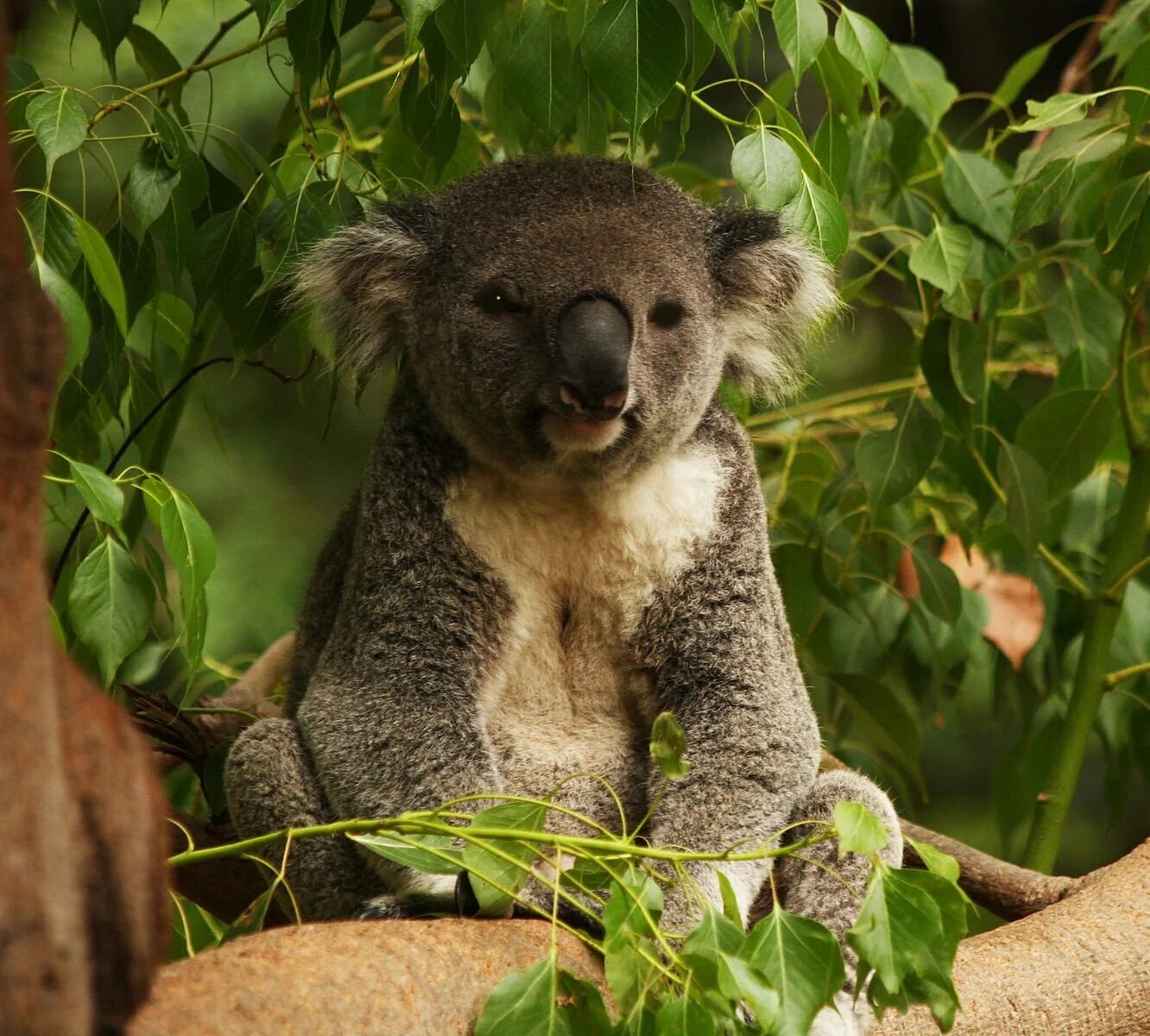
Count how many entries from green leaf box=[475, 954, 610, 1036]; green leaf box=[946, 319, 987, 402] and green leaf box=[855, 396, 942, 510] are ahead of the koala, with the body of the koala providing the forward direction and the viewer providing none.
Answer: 1

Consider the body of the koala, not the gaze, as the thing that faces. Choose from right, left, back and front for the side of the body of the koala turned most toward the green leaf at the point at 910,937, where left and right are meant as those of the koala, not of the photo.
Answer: front

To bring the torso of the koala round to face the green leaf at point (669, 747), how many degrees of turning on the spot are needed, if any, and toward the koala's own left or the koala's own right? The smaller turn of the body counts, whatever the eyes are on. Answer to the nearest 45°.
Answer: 0° — it already faces it

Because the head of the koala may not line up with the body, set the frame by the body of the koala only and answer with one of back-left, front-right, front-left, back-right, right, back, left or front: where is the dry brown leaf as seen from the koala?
back-left

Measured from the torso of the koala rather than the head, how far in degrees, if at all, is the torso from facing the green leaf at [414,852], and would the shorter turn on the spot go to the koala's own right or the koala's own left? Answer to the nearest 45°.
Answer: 0° — it already faces it

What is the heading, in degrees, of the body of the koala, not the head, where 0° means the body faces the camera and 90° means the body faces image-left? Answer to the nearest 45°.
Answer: approximately 0°

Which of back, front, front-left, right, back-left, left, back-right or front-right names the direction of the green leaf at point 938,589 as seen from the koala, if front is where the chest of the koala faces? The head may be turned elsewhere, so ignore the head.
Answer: back-left

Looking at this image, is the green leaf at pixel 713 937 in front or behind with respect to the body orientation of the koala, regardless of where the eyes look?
in front

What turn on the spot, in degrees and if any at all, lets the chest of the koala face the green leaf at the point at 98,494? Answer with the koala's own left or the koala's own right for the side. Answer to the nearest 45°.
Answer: approximately 45° to the koala's own right
